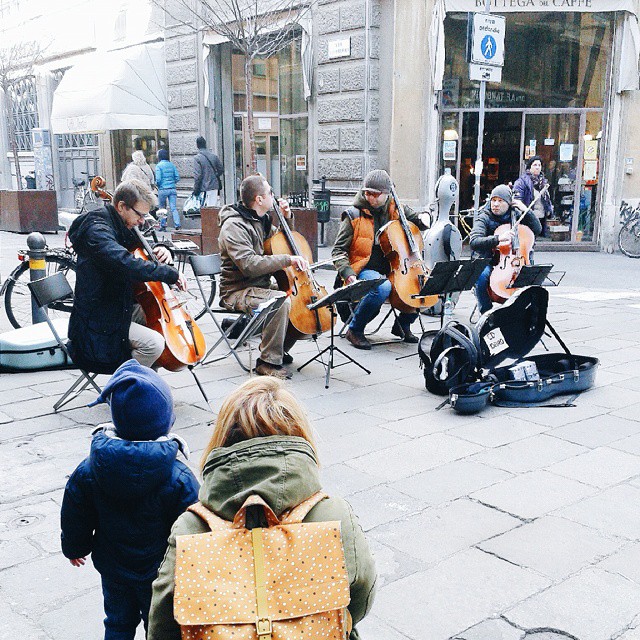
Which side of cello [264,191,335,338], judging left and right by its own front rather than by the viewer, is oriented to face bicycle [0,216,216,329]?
back

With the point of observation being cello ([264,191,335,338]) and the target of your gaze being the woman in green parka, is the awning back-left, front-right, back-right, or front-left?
back-right

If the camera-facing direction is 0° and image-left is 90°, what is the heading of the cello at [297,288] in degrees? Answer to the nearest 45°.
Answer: approximately 315°

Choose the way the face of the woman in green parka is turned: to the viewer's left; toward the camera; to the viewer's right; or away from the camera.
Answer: away from the camera

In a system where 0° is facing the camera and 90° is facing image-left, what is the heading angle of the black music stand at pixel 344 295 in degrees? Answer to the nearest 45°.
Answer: approximately 135°

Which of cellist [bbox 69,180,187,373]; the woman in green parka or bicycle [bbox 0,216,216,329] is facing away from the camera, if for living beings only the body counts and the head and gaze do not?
the woman in green parka

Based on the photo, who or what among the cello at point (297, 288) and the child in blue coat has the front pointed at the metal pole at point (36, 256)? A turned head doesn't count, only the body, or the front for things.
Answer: the child in blue coat

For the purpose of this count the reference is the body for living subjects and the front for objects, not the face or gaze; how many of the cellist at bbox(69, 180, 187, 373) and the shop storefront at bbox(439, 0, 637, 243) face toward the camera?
1

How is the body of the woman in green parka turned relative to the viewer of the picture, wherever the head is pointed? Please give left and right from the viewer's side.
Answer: facing away from the viewer

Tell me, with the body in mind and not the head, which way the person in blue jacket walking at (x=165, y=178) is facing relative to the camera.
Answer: away from the camera
